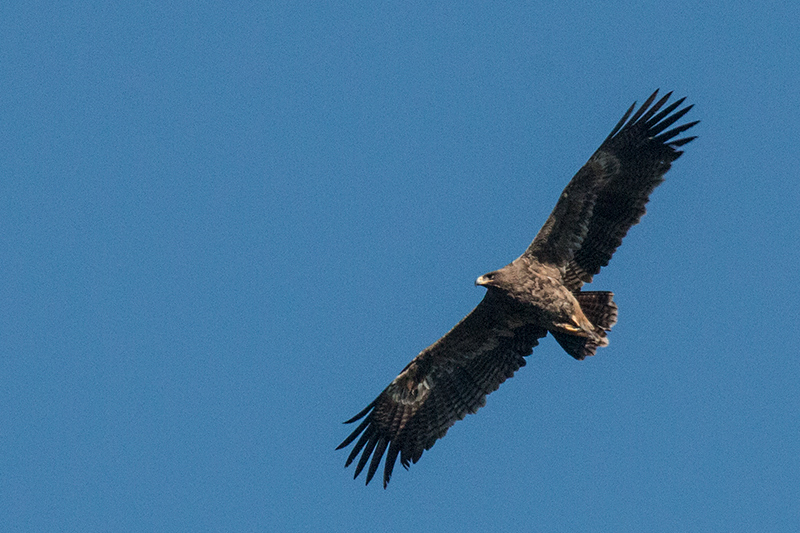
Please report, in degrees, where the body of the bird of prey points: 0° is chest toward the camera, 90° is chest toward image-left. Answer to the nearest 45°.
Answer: approximately 90°
